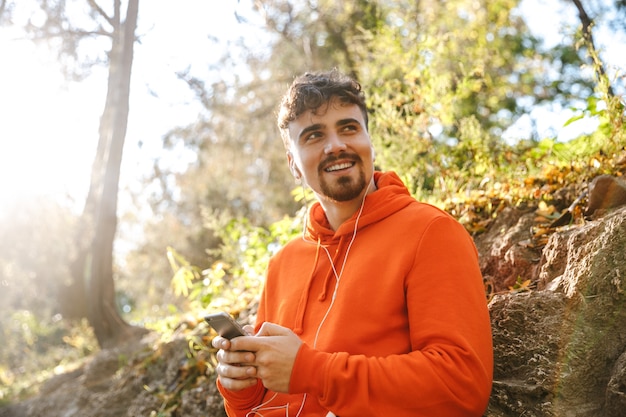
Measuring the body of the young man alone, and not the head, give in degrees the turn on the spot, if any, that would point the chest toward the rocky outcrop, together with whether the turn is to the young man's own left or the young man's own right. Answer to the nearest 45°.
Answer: approximately 135° to the young man's own left

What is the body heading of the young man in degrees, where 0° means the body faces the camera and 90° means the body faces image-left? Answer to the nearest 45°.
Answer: approximately 45°

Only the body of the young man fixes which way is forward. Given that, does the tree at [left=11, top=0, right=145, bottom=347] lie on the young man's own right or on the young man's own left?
on the young man's own right

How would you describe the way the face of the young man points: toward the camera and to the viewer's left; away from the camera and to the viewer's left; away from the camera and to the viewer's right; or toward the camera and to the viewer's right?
toward the camera and to the viewer's right
